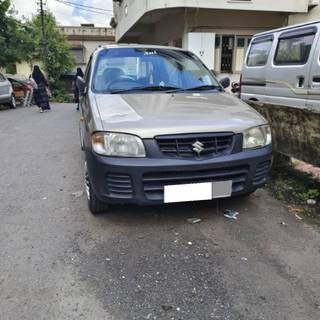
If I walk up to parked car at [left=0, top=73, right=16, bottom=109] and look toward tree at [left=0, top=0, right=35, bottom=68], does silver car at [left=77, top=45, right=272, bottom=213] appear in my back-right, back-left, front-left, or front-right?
back-right

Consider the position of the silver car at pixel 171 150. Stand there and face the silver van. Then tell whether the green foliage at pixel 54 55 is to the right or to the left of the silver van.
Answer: left
